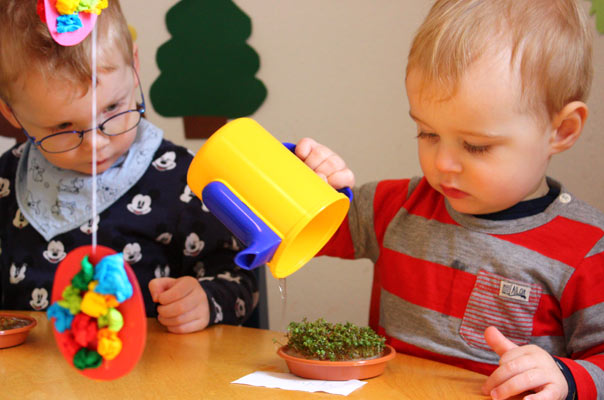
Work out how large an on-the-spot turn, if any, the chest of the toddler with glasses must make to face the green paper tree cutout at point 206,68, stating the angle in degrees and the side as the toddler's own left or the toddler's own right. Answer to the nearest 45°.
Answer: approximately 180°

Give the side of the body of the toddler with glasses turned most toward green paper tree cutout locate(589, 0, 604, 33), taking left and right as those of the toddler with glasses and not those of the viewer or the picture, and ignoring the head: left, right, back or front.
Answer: left

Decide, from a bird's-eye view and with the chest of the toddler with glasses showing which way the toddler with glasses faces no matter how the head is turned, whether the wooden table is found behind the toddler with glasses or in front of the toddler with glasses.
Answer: in front

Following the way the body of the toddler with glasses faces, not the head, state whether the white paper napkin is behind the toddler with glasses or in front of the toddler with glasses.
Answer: in front

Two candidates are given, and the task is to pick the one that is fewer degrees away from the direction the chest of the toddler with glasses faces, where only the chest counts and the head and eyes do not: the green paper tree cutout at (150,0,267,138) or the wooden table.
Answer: the wooden table

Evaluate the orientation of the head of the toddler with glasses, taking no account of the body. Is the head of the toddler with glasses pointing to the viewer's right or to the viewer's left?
to the viewer's right

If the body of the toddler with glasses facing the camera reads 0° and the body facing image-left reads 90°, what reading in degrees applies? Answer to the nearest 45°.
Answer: approximately 0°
